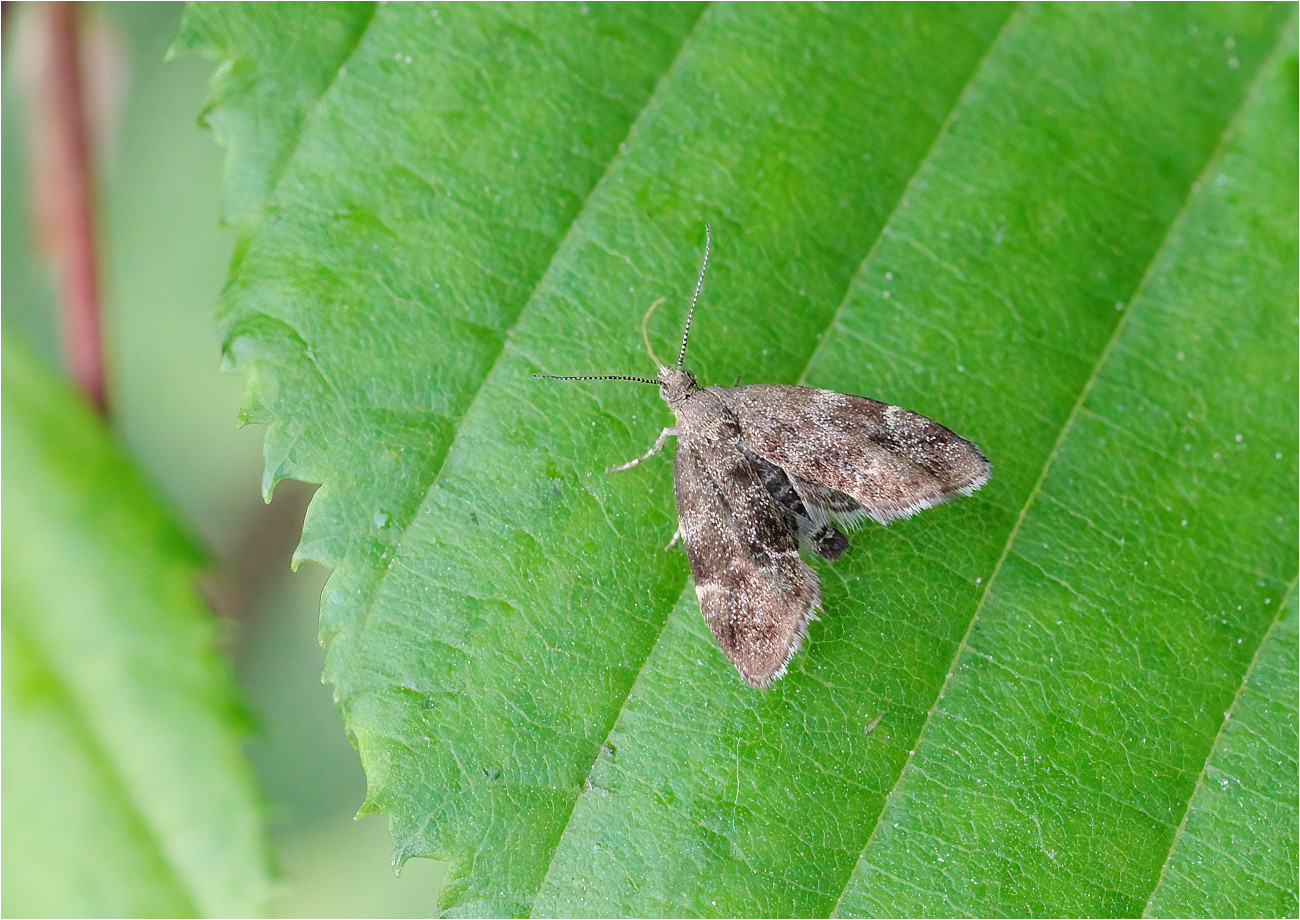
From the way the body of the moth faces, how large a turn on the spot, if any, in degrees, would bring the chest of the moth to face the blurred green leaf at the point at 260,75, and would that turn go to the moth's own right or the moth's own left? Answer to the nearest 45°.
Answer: approximately 45° to the moth's own left

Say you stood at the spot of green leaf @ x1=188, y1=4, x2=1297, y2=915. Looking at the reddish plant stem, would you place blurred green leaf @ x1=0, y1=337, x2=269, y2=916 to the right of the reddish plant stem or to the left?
left

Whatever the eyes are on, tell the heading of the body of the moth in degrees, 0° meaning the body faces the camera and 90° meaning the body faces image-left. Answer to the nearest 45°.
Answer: approximately 135°

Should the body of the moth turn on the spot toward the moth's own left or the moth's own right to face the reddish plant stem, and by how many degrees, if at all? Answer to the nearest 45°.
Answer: approximately 45° to the moth's own left

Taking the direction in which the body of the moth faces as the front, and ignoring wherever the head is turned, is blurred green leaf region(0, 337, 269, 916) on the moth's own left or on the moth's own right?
on the moth's own left
